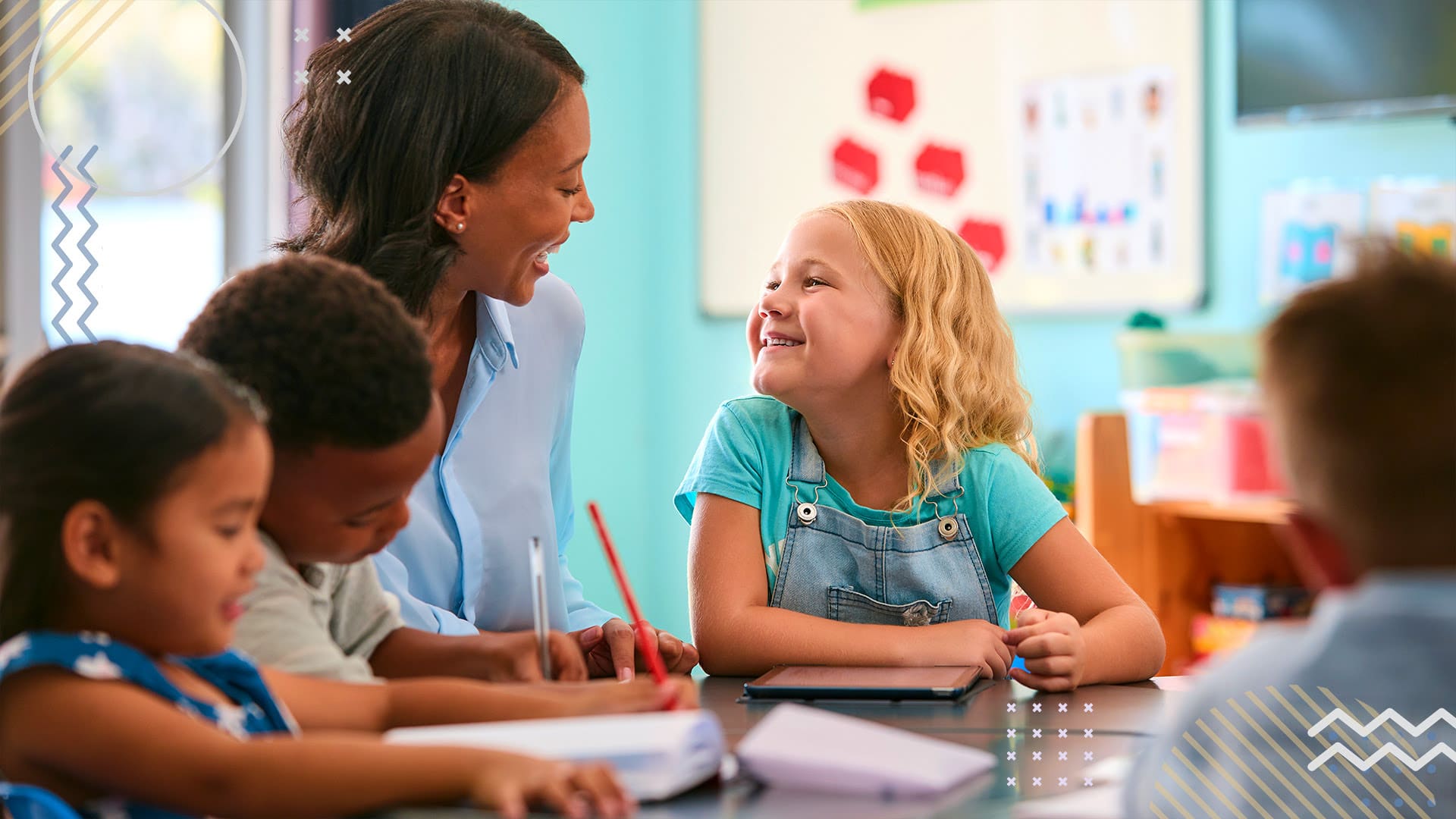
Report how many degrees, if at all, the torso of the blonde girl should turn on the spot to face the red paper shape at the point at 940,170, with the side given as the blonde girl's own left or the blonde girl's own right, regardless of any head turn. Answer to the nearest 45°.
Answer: approximately 180°

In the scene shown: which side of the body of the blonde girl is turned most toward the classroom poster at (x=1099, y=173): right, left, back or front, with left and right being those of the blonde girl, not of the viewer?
back

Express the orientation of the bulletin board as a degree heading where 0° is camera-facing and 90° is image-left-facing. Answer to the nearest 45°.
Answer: approximately 0°

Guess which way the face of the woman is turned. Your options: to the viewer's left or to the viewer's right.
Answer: to the viewer's right

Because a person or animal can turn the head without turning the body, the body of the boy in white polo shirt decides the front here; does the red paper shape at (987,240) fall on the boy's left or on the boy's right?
on the boy's left

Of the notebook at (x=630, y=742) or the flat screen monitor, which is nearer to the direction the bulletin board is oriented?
the notebook

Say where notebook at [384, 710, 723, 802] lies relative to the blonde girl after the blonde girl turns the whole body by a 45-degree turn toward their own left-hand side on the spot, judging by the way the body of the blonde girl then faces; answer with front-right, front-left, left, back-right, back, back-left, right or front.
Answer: front-right

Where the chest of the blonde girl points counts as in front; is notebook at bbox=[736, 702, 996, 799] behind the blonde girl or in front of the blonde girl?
in front

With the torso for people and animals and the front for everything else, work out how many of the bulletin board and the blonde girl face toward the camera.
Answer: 2

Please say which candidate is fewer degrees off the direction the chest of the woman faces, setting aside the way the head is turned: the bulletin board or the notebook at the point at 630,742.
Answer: the notebook

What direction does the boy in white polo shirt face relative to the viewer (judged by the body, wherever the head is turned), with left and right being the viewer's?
facing the viewer and to the right of the viewer

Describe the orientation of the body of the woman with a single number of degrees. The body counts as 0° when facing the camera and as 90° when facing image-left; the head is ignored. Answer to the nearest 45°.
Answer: approximately 315°

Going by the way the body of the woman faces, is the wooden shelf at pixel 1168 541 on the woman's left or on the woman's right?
on the woman's left
